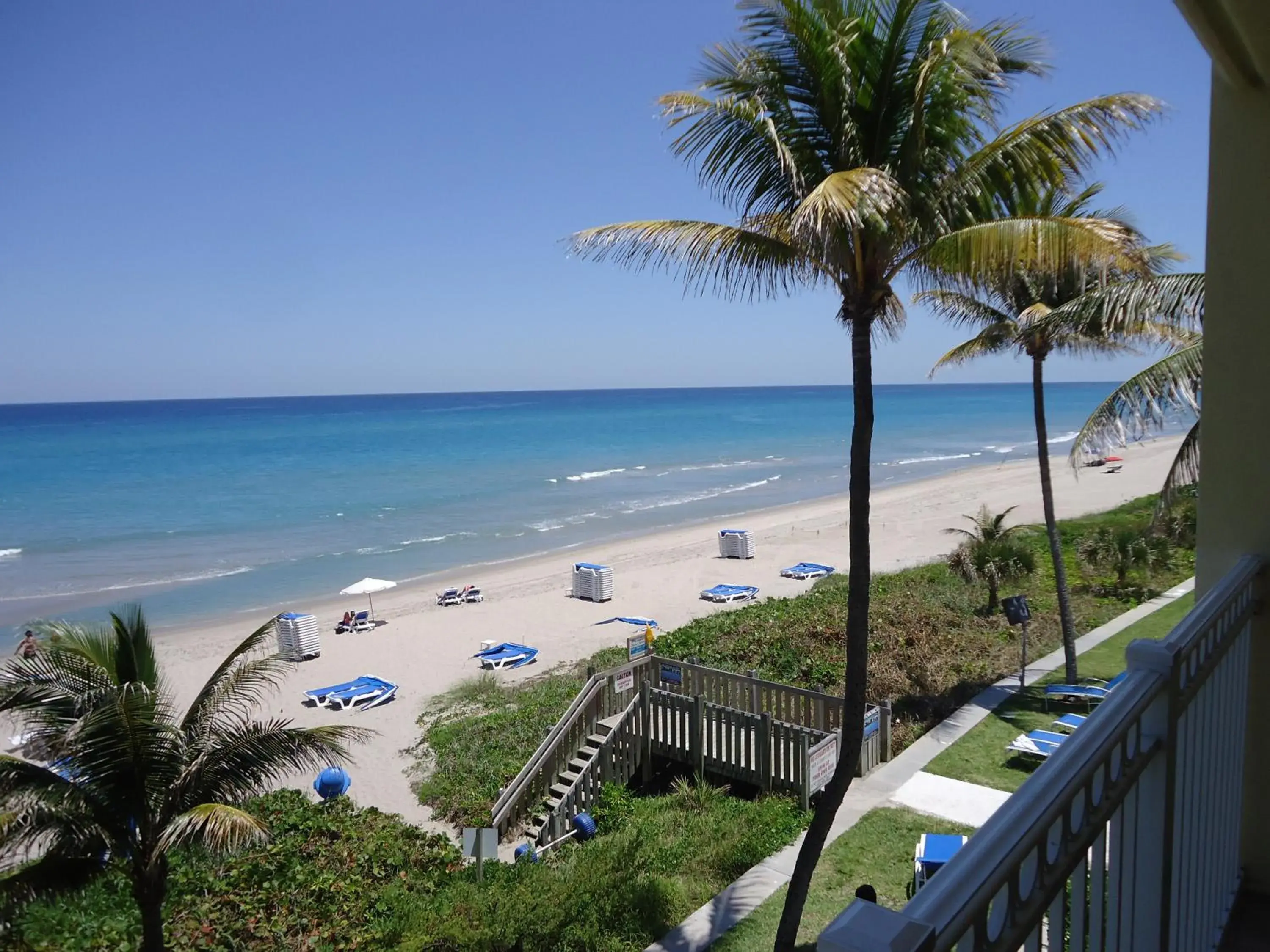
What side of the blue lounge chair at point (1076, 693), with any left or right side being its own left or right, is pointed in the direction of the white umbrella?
front

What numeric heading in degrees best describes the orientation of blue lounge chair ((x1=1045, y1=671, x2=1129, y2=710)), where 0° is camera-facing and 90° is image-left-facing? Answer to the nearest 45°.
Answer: approximately 90°

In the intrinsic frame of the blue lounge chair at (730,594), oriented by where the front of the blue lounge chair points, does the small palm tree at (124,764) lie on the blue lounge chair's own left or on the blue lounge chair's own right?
on the blue lounge chair's own left

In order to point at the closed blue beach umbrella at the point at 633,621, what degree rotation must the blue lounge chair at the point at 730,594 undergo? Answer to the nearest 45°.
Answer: approximately 45° to its left

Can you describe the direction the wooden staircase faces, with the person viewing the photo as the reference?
facing the viewer and to the left of the viewer

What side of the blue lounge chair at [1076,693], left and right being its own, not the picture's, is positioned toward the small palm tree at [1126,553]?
right

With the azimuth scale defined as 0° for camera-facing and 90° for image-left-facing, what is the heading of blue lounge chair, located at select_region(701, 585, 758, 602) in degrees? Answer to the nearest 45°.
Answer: approximately 90°

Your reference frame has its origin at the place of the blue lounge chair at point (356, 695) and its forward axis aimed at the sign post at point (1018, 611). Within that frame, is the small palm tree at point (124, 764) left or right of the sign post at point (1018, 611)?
right

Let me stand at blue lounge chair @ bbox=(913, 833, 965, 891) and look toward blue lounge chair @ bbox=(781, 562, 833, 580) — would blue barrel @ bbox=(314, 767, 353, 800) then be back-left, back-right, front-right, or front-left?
front-left

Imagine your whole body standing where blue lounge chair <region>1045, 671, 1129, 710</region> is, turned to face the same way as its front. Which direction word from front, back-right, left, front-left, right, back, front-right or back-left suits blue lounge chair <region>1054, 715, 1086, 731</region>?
left
